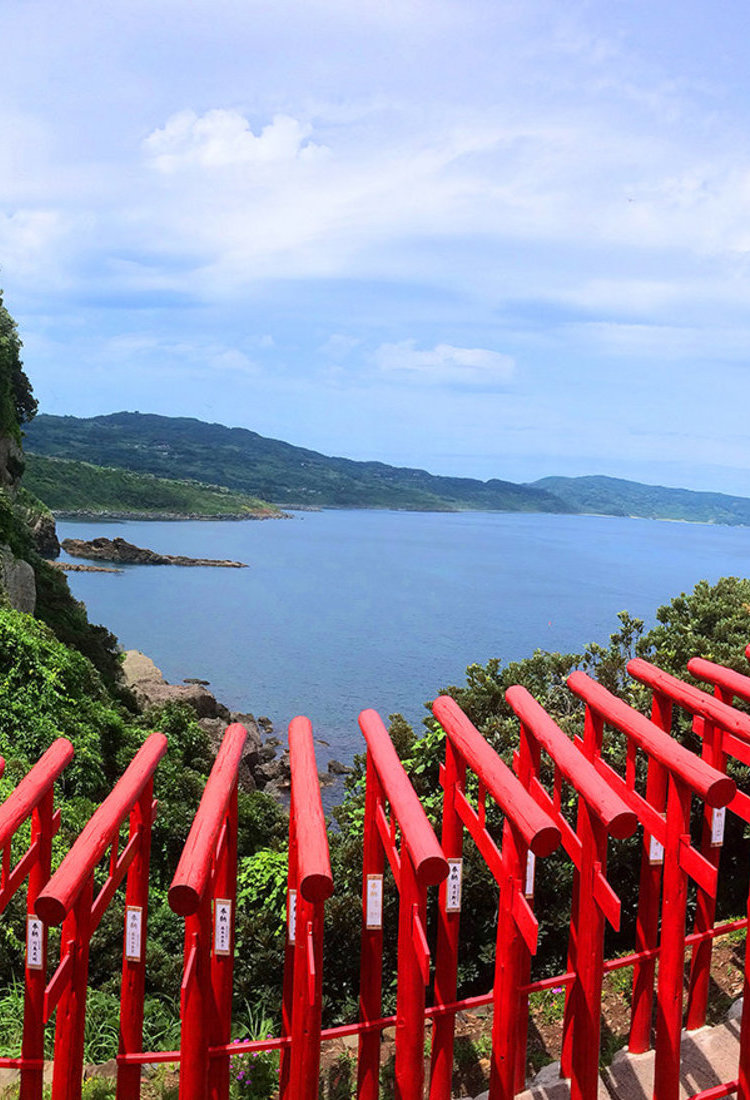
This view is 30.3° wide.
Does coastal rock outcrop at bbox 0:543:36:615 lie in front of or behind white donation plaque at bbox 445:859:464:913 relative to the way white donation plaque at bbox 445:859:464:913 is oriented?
behind

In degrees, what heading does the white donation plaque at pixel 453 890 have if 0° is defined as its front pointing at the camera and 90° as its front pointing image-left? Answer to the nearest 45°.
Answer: approximately 0°

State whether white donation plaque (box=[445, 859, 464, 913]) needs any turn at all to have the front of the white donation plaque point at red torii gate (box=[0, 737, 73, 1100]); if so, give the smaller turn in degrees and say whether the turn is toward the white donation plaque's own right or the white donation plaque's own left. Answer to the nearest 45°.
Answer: approximately 45° to the white donation plaque's own right

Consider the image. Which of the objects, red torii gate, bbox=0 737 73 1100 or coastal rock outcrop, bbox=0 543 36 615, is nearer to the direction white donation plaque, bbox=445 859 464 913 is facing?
the red torii gate

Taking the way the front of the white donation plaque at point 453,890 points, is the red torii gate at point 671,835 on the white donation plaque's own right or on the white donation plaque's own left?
on the white donation plaque's own left

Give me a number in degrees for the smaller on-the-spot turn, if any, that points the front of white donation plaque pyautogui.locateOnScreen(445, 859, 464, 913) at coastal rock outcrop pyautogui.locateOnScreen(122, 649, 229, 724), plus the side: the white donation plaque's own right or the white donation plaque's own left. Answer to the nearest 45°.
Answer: approximately 180°

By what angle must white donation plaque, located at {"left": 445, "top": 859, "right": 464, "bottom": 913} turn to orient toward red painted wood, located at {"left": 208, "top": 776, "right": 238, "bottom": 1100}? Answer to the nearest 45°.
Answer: approximately 90° to its right

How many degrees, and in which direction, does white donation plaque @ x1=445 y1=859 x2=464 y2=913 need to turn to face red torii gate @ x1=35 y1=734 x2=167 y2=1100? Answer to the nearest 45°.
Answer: approximately 45° to its right

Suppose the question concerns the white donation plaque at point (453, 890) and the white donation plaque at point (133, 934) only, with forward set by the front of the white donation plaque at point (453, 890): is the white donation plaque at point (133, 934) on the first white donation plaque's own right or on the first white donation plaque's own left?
on the first white donation plaque's own right
